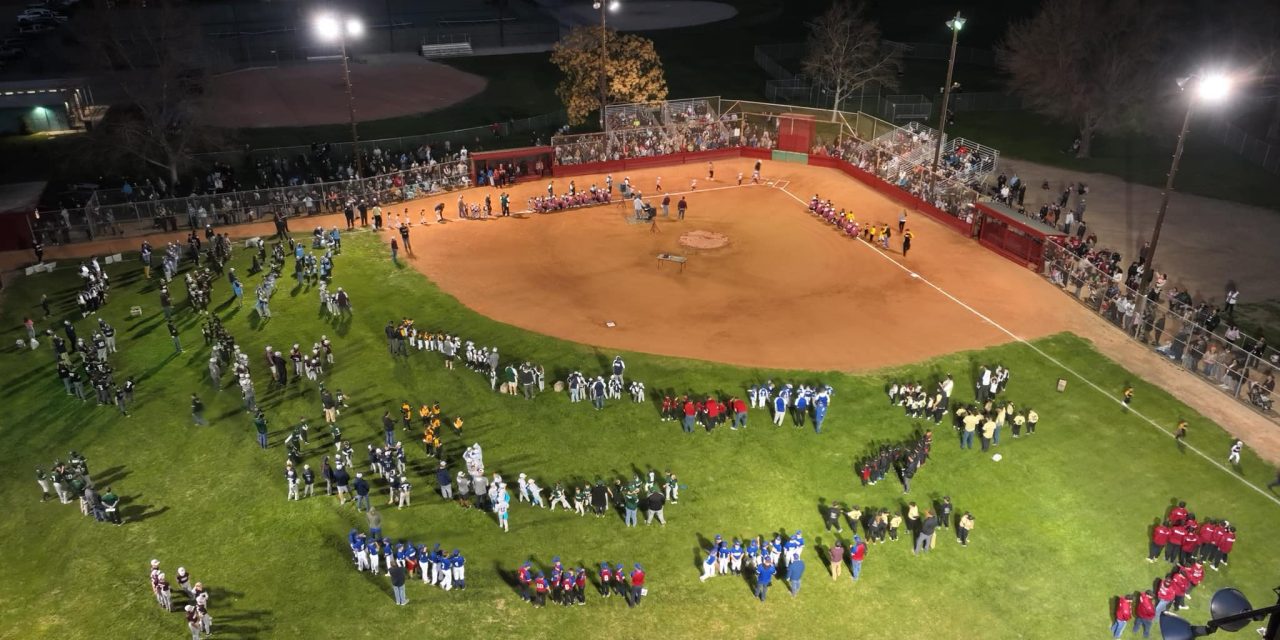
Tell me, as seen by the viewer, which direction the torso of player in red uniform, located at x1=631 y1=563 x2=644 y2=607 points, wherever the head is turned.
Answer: away from the camera

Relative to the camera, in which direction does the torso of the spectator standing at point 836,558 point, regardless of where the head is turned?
away from the camera

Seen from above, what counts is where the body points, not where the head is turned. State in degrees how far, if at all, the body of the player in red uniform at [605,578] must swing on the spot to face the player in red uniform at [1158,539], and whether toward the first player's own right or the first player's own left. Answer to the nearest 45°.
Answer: approximately 90° to the first player's own right

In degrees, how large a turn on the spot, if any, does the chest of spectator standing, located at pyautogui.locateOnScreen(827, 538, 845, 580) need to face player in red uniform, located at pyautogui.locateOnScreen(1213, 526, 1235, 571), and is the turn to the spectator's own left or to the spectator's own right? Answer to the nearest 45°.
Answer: approximately 90° to the spectator's own right

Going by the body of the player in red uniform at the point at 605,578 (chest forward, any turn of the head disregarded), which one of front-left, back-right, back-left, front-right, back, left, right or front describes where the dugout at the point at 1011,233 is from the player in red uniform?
front-right

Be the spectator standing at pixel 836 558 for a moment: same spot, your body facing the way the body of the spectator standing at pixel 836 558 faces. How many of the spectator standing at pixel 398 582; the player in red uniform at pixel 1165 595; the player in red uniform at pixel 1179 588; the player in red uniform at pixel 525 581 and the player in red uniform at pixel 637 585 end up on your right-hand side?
2

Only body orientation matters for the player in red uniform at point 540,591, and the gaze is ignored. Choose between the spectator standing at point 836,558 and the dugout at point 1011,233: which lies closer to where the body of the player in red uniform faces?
the dugout

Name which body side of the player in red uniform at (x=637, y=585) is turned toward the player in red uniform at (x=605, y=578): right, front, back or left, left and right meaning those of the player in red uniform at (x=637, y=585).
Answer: left

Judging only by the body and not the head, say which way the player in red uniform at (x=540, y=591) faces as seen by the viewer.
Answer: away from the camera

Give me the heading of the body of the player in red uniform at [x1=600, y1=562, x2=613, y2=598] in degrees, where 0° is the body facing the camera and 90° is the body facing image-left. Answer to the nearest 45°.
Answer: approximately 180°

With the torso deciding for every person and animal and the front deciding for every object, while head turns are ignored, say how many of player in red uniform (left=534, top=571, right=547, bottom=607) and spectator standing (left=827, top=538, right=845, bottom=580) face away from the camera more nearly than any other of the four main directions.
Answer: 2

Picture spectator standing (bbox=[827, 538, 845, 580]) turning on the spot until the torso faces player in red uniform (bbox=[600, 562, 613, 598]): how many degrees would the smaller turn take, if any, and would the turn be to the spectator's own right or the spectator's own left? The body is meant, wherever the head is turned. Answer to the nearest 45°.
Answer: approximately 90° to the spectator's own left

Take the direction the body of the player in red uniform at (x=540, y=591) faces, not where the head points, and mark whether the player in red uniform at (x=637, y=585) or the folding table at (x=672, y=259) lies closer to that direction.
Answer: the folding table

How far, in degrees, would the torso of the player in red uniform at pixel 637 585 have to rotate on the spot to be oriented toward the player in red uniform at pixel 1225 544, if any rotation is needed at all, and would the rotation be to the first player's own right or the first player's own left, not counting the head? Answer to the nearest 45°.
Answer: approximately 90° to the first player's own right

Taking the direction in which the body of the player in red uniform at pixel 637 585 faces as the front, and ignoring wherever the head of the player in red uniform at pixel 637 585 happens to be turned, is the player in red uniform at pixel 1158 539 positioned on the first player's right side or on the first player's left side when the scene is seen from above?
on the first player's right side
